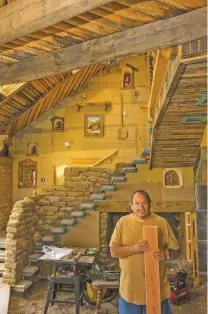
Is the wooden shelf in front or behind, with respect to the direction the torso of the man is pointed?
behind

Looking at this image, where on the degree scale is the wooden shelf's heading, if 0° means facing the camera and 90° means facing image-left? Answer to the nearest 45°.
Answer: approximately 0°

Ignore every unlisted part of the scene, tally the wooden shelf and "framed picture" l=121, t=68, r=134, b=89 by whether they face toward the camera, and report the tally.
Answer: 2

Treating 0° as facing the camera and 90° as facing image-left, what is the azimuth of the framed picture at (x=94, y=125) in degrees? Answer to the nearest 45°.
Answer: approximately 0°
